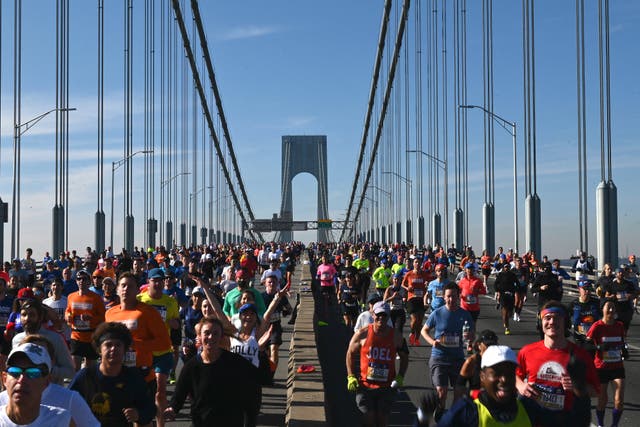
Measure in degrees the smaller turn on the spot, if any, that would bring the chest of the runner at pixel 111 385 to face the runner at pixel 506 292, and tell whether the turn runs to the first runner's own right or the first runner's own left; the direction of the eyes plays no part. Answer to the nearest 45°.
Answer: approximately 135° to the first runner's own left

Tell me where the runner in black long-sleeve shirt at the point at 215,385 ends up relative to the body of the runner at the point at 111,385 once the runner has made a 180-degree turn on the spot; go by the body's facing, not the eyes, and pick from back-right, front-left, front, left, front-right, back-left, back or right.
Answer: right

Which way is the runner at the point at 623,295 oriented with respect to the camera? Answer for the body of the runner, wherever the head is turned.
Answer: toward the camera

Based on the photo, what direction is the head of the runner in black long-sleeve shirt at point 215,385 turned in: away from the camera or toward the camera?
toward the camera

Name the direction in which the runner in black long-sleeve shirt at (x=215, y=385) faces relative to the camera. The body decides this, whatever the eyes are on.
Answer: toward the camera

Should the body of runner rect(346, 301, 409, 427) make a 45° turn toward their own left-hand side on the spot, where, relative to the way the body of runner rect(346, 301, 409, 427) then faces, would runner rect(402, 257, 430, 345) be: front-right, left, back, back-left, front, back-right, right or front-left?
back-left

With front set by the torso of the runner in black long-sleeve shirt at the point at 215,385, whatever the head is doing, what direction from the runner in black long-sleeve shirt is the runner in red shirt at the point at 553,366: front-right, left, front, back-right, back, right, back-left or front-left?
left

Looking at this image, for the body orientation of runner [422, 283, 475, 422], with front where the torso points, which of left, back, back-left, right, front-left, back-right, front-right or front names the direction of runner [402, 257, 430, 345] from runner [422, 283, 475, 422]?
back

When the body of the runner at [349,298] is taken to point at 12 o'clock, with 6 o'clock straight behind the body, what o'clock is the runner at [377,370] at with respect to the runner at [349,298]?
the runner at [377,370] is roughly at 12 o'clock from the runner at [349,298].

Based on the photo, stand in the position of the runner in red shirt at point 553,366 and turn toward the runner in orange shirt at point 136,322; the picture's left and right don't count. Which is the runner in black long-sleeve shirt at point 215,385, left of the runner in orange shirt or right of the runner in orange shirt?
left

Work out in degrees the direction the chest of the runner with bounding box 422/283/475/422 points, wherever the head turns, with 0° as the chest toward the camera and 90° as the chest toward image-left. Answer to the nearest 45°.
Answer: approximately 0°

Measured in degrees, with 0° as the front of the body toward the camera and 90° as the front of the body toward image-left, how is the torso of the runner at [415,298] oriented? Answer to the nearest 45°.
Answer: approximately 0°

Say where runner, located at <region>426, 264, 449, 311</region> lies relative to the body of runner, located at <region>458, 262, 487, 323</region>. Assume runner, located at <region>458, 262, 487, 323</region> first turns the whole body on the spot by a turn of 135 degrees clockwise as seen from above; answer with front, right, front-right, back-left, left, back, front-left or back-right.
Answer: left

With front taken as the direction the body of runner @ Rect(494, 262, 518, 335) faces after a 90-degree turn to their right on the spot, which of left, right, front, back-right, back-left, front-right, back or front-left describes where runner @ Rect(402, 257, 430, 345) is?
front-left

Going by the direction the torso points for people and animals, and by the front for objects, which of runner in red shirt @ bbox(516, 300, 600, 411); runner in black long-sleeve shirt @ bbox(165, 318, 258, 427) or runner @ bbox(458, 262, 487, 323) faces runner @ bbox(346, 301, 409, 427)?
runner @ bbox(458, 262, 487, 323)

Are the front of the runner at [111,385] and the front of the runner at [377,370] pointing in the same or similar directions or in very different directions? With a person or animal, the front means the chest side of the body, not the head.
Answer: same or similar directions

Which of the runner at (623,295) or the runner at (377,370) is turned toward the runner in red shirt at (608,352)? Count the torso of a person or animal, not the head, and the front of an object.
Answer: the runner at (623,295)

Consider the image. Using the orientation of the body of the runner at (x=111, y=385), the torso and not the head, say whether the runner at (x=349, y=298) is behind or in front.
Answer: behind

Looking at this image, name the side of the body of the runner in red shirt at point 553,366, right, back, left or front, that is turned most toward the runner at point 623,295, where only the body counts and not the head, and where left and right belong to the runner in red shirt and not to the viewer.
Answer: back

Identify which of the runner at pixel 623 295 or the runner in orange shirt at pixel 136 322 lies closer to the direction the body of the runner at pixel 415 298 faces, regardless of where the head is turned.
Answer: the runner in orange shirt
